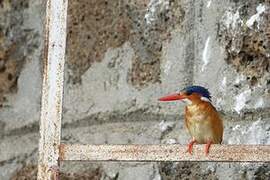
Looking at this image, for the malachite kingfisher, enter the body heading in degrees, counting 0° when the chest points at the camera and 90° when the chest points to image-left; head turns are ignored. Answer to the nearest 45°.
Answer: approximately 45°
